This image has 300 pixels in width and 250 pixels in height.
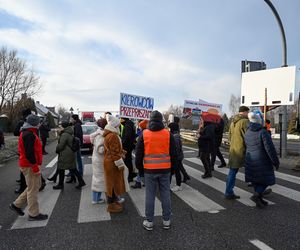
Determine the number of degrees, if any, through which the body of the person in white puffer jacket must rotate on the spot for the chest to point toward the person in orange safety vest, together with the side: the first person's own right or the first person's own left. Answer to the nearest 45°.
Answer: approximately 45° to the first person's own right

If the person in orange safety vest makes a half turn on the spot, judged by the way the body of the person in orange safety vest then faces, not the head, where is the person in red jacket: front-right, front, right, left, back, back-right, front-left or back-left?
right

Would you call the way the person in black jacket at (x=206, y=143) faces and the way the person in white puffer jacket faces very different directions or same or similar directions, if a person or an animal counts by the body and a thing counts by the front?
very different directions

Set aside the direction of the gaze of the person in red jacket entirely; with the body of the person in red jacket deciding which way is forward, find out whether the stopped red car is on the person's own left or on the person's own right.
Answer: on the person's own left

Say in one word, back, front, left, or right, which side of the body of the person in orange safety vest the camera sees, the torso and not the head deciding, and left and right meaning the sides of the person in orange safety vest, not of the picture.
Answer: back

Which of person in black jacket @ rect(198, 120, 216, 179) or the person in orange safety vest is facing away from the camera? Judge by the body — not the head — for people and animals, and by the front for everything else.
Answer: the person in orange safety vest
